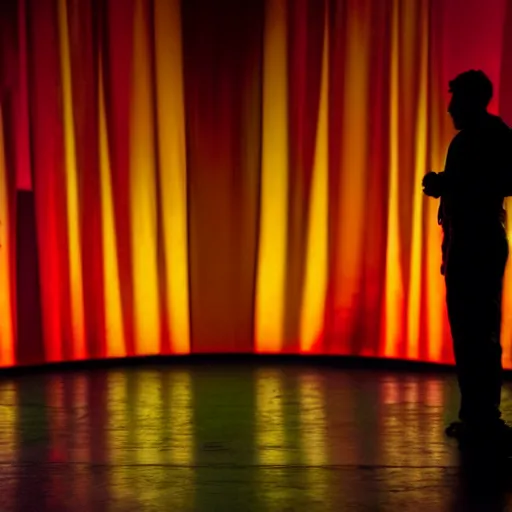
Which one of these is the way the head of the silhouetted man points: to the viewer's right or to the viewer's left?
to the viewer's left

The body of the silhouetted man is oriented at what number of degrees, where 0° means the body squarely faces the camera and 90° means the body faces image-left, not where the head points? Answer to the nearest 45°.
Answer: approximately 90°
